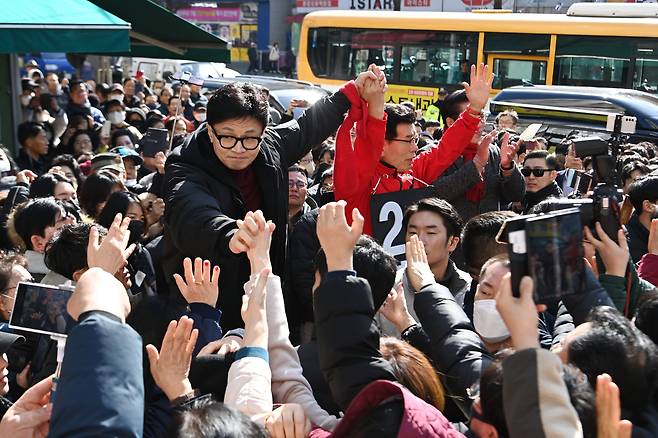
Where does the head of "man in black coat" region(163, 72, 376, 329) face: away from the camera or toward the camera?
toward the camera

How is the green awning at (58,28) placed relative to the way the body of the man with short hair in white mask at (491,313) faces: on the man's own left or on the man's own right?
on the man's own right

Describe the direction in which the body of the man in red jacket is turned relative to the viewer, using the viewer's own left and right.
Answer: facing the viewer and to the right of the viewer

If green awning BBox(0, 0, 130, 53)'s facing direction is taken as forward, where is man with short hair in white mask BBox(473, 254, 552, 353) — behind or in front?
in front

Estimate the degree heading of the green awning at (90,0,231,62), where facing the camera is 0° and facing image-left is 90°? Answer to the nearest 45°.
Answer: approximately 270°

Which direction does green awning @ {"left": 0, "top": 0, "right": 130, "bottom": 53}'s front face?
toward the camera

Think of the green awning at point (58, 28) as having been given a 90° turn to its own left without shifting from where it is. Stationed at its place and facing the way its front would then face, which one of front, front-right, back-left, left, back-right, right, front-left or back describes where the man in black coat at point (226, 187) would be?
right

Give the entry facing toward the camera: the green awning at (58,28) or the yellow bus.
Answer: the green awning
